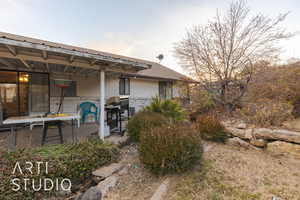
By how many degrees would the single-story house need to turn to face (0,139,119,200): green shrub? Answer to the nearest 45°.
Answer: approximately 45° to its right

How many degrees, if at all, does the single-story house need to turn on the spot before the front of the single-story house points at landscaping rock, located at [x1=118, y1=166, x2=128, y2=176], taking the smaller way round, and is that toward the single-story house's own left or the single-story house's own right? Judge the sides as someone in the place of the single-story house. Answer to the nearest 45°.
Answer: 0° — it already faces it

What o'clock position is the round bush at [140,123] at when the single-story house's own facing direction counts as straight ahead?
The round bush is roughly at 12 o'clock from the single-story house.

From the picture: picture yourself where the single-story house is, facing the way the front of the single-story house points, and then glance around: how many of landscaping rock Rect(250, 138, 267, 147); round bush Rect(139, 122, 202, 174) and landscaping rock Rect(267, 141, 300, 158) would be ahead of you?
3

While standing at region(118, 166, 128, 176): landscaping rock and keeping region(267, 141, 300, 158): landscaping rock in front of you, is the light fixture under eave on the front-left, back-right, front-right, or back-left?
back-left

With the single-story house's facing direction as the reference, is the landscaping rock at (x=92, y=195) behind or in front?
in front

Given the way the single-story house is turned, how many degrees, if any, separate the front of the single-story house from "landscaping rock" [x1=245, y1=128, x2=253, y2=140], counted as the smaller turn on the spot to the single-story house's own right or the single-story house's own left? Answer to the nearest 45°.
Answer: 0° — it already faces it

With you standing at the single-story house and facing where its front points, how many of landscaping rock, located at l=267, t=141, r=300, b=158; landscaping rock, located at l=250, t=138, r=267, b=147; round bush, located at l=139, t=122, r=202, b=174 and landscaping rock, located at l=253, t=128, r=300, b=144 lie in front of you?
4

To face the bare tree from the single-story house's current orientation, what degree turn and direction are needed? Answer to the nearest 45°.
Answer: approximately 45° to its left

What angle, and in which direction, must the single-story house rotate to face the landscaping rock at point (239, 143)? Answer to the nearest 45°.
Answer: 0° — it already faces it

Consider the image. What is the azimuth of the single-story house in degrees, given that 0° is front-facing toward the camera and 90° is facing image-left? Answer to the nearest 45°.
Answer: approximately 315°

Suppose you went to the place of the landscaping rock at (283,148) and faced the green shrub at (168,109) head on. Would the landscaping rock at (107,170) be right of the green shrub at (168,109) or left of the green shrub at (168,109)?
left

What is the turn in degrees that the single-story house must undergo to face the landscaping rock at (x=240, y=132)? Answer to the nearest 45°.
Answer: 0° — it already faces it

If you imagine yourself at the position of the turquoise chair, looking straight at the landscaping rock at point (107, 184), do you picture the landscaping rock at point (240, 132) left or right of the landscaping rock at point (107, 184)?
left
